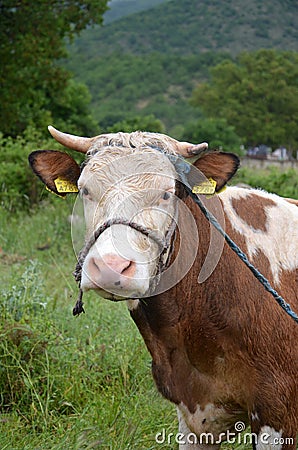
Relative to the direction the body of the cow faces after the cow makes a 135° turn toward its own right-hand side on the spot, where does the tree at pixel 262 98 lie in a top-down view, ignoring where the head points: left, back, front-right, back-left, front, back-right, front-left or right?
front

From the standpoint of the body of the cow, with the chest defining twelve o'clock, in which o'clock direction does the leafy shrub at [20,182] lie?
The leafy shrub is roughly at 4 o'clock from the cow.

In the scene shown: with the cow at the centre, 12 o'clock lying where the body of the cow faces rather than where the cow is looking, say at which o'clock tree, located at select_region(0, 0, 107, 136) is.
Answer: The tree is roughly at 4 o'clock from the cow.

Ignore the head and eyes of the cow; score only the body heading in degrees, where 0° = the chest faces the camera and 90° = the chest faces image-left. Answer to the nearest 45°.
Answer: approximately 45°

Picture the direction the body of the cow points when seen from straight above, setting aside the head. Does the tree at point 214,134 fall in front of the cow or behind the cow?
behind

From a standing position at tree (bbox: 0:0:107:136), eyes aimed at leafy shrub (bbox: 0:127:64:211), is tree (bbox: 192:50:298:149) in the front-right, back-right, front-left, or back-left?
back-left

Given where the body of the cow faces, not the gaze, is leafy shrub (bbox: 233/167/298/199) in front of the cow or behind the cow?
behind
